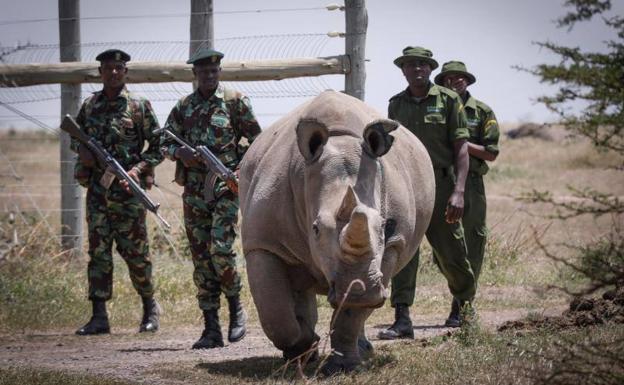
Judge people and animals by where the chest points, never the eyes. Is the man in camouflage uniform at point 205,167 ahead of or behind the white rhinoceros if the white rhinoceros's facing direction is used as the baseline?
behind

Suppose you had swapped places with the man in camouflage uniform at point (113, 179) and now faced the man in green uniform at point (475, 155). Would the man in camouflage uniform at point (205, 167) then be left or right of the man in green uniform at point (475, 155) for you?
right

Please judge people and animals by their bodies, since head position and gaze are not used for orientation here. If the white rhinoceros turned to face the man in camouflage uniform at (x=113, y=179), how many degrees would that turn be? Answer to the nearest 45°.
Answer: approximately 135° to its right

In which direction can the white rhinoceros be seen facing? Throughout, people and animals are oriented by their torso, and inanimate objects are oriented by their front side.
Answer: toward the camera

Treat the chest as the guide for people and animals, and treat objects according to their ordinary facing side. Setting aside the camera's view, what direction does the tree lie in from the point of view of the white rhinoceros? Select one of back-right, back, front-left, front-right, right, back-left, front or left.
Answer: front-left

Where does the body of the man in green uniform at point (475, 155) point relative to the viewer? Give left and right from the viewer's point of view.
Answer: facing the viewer and to the left of the viewer

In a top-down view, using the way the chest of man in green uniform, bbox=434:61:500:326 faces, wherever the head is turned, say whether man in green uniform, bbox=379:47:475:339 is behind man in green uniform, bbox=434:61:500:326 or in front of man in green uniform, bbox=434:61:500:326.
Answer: in front

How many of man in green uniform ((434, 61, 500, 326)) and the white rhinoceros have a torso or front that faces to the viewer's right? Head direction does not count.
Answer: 0

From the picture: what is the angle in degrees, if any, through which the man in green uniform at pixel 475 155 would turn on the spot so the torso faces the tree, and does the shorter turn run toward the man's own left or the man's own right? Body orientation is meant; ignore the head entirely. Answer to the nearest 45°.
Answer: approximately 45° to the man's own left

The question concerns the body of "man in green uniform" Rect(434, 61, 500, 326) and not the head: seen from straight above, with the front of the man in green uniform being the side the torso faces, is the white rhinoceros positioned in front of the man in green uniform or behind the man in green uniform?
in front
